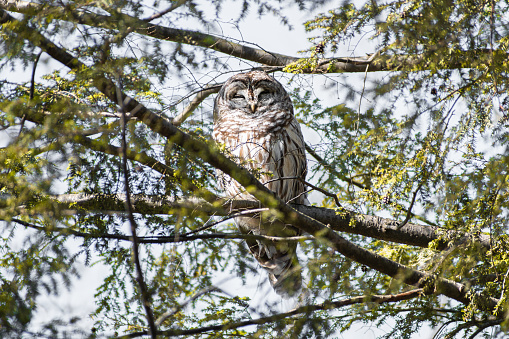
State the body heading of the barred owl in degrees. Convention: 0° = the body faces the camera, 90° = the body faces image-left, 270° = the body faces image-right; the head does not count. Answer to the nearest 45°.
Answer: approximately 0°
